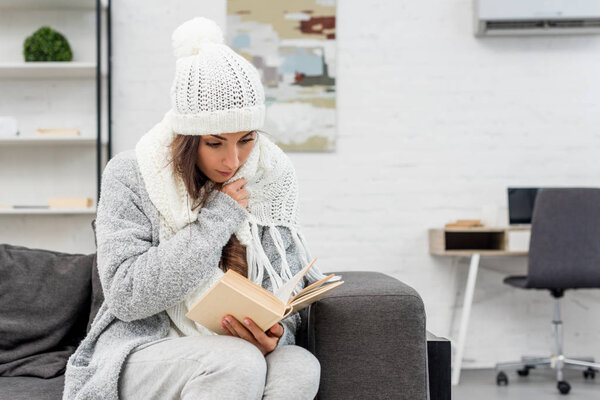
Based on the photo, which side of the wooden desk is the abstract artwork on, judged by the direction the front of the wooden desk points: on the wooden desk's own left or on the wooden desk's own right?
on the wooden desk's own right

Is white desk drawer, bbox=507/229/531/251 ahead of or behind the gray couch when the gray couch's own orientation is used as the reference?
behind

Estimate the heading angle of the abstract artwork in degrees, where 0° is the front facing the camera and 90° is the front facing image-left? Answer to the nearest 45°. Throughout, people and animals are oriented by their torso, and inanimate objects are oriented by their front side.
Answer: approximately 0°

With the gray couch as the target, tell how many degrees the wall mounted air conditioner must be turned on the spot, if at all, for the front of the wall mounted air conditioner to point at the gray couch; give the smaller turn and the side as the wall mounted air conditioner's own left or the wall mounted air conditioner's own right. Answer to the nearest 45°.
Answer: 0° — it already faces it

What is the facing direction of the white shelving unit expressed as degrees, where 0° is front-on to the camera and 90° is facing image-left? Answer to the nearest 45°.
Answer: approximately 0°

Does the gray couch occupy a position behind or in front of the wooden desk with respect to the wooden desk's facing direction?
in front
